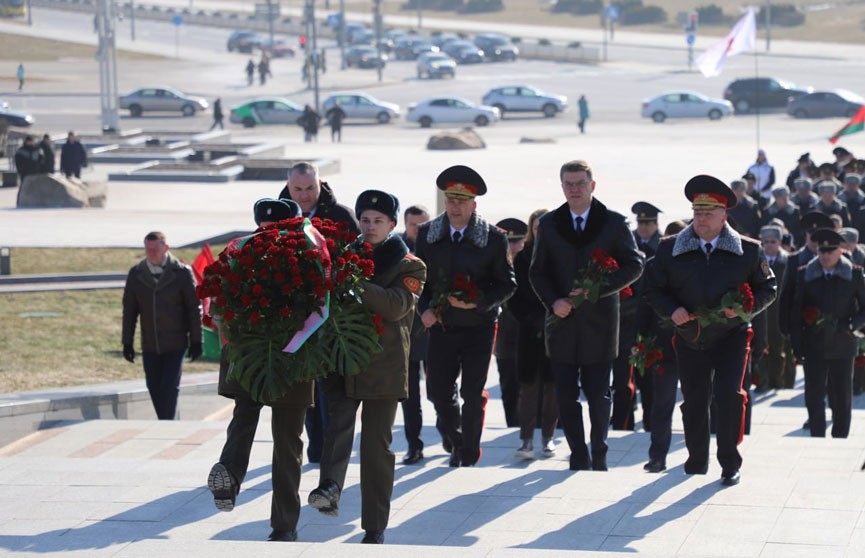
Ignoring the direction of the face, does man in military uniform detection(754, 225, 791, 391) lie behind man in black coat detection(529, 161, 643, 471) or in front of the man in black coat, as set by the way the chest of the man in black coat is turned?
behind

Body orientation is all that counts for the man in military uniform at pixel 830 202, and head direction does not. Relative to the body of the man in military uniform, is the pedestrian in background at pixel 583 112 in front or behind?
behind

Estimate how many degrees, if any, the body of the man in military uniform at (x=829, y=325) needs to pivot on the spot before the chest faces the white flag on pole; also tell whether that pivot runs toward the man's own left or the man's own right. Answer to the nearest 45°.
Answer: approximately 180°

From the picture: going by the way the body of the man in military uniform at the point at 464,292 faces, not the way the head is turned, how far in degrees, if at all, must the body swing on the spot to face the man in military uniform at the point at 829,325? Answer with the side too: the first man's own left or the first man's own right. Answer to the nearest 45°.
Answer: approximately 135° to the first man's own left

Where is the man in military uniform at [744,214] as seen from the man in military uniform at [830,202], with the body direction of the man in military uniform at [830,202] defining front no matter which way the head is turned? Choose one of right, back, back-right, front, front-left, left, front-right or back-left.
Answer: back-right

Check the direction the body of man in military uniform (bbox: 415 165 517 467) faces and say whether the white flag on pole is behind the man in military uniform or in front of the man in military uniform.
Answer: behind

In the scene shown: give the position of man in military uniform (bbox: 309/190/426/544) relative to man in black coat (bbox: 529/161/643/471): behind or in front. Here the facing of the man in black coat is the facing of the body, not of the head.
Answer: in front

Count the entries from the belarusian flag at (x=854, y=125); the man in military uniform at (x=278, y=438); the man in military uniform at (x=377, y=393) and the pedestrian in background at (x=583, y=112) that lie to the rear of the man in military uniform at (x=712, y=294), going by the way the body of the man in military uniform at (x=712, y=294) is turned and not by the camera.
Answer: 2
